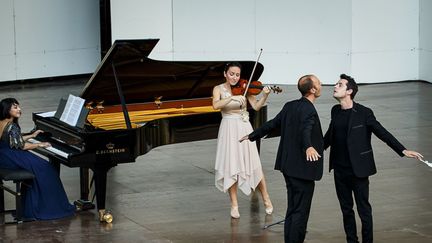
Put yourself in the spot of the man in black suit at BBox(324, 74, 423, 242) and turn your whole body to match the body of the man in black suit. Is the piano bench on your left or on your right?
on your right

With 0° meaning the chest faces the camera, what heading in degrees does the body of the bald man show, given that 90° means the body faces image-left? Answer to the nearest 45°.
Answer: approximately 225°

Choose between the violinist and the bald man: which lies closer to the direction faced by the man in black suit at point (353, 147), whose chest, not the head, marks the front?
the bald man

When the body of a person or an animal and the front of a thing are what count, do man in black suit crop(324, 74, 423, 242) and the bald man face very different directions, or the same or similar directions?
very different directions
